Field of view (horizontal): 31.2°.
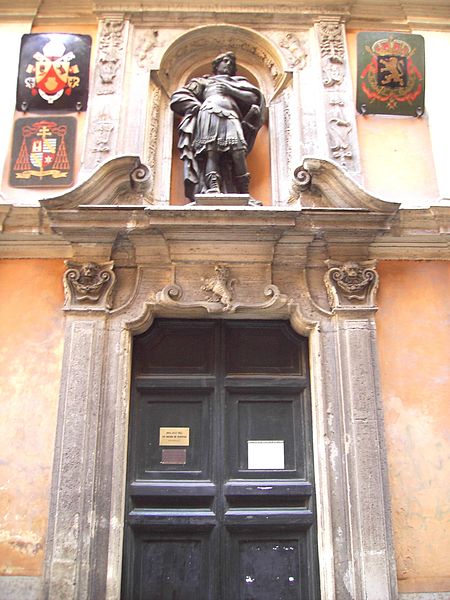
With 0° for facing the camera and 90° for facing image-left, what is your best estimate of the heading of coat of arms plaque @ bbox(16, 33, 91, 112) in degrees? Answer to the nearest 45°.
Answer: approximately 0°

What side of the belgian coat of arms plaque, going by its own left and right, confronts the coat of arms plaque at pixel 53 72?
right

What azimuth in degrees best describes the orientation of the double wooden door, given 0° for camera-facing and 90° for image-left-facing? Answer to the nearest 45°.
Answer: approximately 0°
